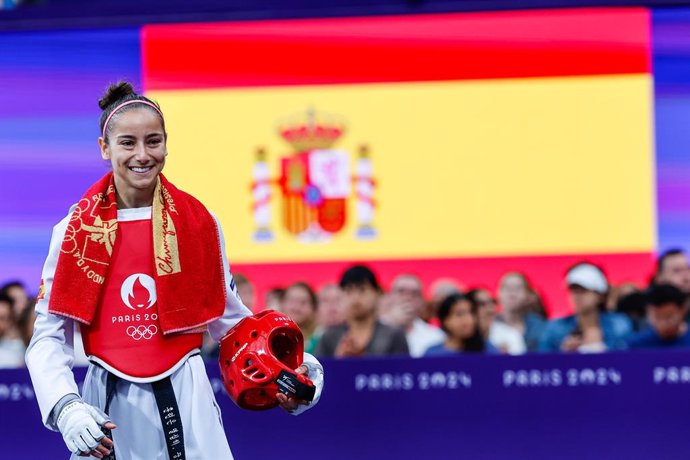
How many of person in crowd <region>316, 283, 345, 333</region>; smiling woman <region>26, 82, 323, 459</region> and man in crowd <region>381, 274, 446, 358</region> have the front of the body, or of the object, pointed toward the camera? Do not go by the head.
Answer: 3

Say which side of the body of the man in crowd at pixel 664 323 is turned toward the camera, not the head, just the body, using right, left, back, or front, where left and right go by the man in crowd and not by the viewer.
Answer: front

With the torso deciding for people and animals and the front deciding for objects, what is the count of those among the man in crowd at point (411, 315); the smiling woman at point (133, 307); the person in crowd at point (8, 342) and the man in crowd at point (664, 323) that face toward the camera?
4

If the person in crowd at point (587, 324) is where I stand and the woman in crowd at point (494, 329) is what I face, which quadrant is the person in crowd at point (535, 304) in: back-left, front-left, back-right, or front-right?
front-right

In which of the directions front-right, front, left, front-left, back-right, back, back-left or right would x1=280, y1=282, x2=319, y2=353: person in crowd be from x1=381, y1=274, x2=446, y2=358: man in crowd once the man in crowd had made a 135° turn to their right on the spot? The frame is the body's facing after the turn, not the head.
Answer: front-left

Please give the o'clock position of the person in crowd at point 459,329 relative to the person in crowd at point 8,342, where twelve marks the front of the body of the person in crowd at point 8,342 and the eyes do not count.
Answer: the person in crowd at point 459,329 is roughly at 10 o'clock from the person in crowd at point 8,342.

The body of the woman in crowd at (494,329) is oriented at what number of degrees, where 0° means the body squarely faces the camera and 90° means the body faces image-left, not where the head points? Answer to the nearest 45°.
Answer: approximately 45°

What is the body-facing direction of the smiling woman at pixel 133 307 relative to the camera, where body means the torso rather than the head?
toward the camera

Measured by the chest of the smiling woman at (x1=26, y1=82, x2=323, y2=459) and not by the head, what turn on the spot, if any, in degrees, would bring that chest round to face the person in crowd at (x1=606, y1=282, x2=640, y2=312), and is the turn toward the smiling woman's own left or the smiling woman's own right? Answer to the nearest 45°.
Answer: approximately 135° to the smiling woman's own left

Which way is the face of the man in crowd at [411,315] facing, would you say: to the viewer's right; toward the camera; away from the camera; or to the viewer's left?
toward the camera

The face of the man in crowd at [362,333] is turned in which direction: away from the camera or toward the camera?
toward the camera

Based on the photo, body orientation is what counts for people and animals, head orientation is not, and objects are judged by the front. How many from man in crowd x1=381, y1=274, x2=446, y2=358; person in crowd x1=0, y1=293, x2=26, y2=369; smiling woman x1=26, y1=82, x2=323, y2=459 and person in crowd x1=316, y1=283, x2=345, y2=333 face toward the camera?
4

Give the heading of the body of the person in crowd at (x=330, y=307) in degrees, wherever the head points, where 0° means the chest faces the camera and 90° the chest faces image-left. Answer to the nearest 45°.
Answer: approximately 0°

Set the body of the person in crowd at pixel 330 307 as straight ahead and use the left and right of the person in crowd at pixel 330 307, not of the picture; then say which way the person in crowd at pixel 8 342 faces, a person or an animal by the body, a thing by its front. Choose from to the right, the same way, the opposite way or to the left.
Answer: the same way

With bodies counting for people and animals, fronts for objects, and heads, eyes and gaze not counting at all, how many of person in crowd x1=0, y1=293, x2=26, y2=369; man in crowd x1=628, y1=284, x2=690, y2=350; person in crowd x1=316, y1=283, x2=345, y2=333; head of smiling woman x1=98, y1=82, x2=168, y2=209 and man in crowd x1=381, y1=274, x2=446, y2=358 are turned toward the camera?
5

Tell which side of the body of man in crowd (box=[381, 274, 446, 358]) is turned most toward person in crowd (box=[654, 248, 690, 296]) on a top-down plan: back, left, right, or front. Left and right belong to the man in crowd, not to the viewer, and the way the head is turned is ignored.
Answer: left

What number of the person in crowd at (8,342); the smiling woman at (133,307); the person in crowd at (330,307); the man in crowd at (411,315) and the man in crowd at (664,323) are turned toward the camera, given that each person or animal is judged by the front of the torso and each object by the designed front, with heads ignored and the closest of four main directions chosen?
5

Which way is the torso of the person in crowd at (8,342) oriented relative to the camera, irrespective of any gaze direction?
toward the camera

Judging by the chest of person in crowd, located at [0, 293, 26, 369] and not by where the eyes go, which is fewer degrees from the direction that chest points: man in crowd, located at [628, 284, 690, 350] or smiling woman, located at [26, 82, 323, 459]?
the smiling woman
